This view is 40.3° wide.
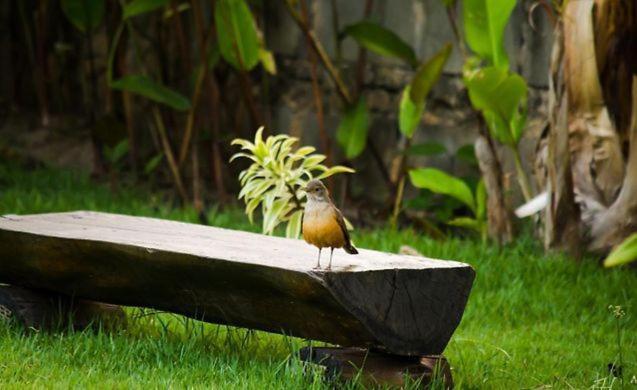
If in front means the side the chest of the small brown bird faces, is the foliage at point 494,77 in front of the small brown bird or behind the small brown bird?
behind

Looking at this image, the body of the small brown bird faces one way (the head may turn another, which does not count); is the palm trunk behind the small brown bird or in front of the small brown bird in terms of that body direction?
behind

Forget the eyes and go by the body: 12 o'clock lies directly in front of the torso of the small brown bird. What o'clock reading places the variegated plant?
The variegated plant is roughly at 4 o'clock from the small brown bird.

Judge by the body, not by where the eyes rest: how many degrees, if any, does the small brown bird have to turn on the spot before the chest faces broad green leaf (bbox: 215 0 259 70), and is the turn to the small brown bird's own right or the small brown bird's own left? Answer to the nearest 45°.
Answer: approximately 135° to the small brown bird's own right

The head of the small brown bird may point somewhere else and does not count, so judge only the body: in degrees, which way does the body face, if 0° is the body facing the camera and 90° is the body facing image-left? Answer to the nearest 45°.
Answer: approximately 45°

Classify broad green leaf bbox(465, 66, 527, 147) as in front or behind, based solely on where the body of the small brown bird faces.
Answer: behind

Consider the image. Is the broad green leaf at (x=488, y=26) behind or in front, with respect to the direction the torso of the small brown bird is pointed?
behind
